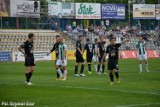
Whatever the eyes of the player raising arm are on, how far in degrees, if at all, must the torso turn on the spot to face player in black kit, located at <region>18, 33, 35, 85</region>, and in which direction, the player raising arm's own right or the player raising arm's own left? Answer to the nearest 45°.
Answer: approximately 90° to the player raising arm's own right

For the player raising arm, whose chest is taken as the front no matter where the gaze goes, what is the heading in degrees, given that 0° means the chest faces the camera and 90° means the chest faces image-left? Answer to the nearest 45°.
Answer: approximately 0°
